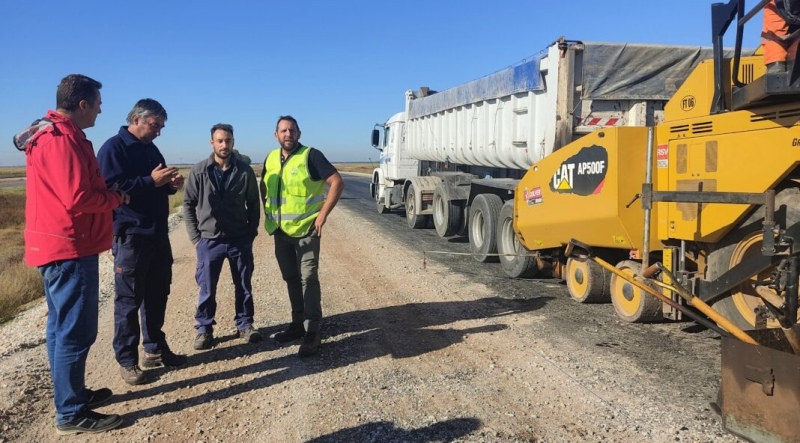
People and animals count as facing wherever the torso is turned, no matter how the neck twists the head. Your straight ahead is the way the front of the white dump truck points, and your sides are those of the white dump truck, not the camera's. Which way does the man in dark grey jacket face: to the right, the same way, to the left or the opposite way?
the opposite way

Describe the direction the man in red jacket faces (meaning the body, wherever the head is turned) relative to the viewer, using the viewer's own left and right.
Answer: facing to the right of the viewer

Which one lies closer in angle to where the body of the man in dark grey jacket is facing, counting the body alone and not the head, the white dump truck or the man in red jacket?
the man in red jacket

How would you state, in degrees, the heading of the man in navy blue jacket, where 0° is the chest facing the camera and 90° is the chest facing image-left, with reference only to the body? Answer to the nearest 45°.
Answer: approximately 315°

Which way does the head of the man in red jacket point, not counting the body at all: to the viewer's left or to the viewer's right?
to the viewer's right

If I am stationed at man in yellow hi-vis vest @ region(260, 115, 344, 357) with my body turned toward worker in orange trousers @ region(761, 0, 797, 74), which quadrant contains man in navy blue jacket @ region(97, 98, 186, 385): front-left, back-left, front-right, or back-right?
back-right

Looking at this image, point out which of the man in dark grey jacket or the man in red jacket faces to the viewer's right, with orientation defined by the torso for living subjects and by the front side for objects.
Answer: the man in red jacket
